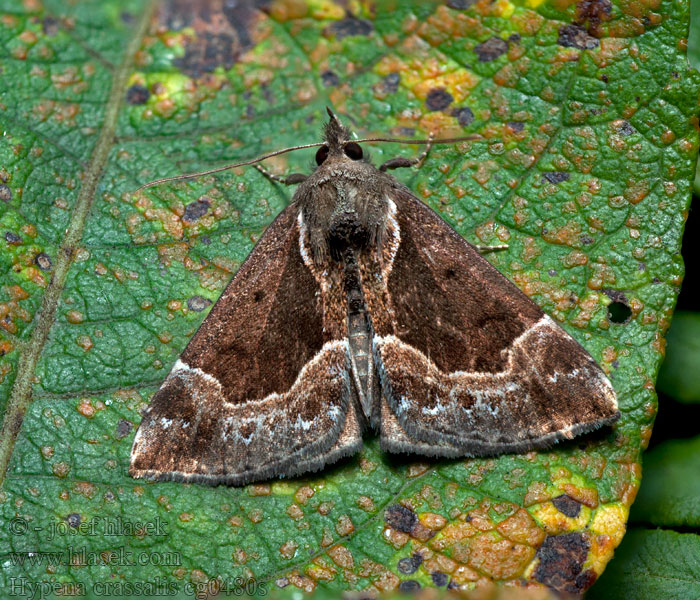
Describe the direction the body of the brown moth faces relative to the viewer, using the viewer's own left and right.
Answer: facing away from the viewer

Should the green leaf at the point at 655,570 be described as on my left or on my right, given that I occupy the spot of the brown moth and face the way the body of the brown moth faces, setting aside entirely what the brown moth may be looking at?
on my right

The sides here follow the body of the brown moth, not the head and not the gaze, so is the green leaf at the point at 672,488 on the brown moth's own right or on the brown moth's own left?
on the brown moth's own right

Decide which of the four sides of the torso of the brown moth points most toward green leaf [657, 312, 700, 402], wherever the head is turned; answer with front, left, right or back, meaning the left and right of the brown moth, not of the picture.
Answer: right
